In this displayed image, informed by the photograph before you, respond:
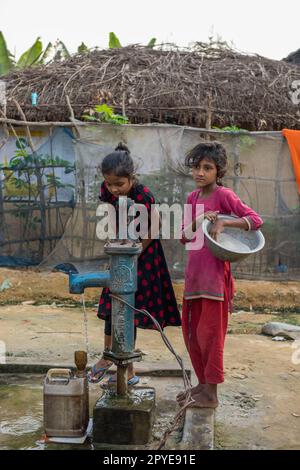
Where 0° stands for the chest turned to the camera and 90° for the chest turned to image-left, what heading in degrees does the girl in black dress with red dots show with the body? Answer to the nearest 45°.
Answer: approximately 45°

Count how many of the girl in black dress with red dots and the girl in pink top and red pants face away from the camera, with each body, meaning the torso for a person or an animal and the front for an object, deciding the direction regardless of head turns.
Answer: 0

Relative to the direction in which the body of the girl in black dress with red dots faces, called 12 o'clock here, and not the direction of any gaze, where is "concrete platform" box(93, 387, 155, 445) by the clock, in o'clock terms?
The concrete platform is roughly at 11 o'clock from the girl in black dress with red dots.

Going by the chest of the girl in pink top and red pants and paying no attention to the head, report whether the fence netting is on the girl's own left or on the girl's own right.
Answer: on the girl's own right

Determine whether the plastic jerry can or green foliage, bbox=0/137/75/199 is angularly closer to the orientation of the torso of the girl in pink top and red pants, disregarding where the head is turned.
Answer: the plastic jerry can

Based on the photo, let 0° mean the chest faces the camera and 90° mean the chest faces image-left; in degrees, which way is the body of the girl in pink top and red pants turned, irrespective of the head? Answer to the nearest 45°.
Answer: approximately 45°
